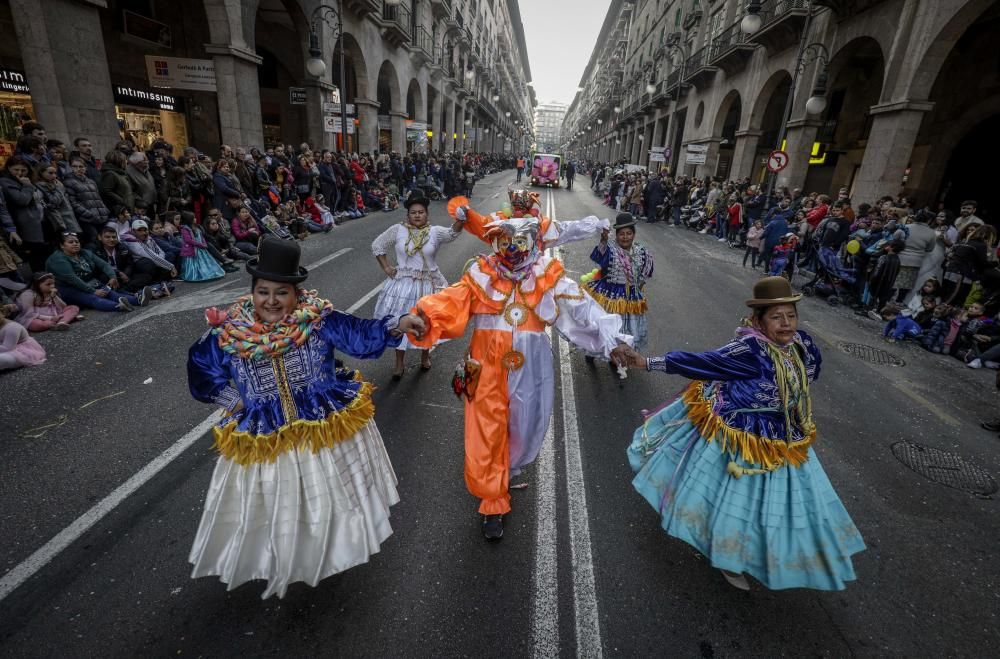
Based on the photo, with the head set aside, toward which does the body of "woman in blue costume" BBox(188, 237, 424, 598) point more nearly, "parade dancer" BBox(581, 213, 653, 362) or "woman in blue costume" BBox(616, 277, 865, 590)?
the woman in blue costume

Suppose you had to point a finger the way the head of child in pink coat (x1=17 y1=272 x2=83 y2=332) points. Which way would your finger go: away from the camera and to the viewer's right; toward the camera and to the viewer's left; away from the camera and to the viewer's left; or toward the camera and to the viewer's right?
toward the camera and to the viewer's right

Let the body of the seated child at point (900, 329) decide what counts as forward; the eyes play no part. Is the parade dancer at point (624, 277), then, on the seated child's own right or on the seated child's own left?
on the seated child's own left

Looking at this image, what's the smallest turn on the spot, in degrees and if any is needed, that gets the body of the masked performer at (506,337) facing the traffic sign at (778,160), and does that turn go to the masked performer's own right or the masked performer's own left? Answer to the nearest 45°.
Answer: approximately 135° to the masked performer's own left

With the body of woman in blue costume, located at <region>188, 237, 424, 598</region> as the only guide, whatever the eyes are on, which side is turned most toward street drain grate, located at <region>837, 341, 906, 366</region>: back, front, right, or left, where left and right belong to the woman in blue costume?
left

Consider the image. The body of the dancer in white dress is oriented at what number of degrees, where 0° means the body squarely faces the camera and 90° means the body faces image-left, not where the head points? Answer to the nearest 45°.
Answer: approximately 0°

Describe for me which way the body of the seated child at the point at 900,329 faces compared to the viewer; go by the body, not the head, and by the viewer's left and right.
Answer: facing to the left of the viewer

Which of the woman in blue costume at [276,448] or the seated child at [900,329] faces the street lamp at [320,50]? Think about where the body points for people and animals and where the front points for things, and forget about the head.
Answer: the seated child

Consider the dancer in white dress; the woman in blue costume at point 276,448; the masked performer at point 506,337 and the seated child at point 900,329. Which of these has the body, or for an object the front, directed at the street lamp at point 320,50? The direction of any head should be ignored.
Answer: the seated child
